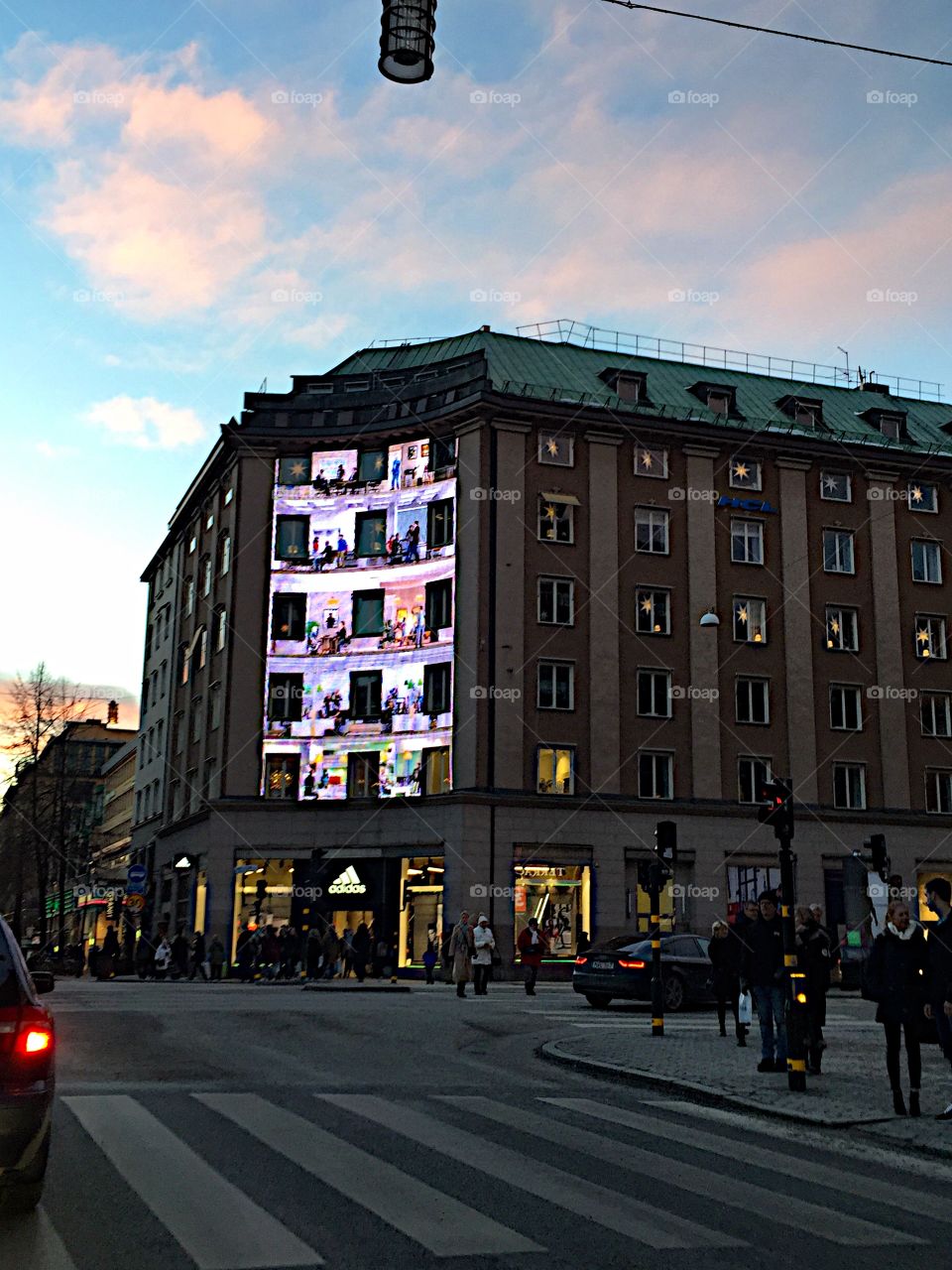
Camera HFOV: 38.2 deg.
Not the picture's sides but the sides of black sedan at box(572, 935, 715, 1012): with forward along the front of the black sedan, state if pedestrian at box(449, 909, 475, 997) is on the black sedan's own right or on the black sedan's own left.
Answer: on the black sedan's own left

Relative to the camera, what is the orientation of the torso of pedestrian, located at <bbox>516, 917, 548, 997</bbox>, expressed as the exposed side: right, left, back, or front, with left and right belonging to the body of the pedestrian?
front

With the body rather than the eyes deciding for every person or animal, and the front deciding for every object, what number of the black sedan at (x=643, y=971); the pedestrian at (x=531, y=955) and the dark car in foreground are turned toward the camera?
1

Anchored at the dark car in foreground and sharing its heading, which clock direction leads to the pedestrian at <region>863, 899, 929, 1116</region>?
The pedestrian is roughly at 2 o'clock from the dark car in foreground.

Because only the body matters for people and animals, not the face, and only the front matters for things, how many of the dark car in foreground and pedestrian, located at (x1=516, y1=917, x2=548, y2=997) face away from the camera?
1

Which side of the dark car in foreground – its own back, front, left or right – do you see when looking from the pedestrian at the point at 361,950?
front

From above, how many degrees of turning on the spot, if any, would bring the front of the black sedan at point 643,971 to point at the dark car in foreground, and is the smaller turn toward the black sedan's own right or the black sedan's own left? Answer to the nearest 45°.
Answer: approximately 135° to the black sedan's own right

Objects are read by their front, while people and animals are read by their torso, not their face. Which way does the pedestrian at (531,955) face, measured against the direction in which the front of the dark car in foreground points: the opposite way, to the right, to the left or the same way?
the opposite way

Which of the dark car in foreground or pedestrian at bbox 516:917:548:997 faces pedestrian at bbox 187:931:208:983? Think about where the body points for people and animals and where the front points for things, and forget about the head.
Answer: the dark car in foreground

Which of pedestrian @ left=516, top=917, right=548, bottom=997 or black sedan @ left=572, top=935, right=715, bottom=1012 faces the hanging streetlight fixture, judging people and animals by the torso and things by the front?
the pedestrian

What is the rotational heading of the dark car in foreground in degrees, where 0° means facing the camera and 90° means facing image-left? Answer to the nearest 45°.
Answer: approximately 180°

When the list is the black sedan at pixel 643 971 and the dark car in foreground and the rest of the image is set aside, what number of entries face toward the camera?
0
